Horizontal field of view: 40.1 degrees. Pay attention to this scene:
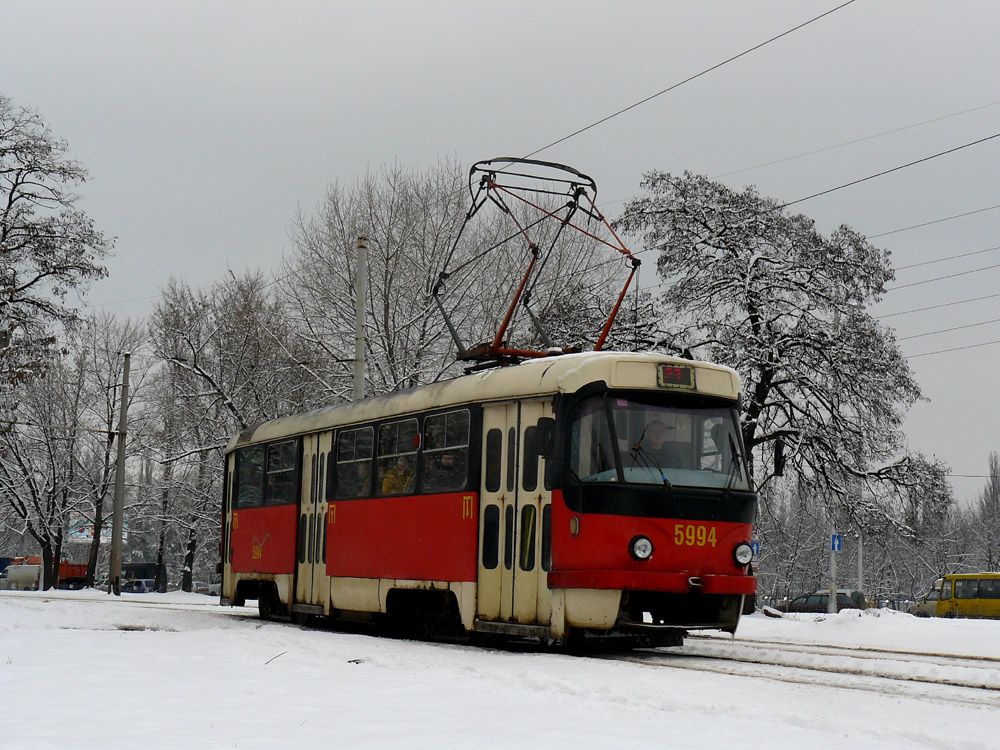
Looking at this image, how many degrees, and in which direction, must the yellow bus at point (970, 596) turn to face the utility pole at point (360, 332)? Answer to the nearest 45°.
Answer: approximately 45° to its left

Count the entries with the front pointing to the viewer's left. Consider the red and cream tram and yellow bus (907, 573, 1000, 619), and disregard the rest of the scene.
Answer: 1

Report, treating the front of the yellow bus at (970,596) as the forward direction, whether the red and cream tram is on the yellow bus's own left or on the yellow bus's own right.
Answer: on the yellow bus's own left

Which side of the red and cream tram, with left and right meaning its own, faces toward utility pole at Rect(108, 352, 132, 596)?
back

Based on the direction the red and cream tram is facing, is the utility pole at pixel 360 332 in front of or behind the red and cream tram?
behind

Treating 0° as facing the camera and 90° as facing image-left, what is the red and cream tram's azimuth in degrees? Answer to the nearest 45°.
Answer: approximately 315°

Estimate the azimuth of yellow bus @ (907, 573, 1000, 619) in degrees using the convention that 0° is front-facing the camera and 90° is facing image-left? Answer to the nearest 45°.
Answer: approximately 90°

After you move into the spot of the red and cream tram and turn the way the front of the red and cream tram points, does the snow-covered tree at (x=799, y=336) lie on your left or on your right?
on your left

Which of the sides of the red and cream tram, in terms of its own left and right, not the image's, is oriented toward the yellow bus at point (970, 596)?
left

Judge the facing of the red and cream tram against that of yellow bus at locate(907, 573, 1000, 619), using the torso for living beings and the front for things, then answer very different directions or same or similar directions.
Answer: very different directions
